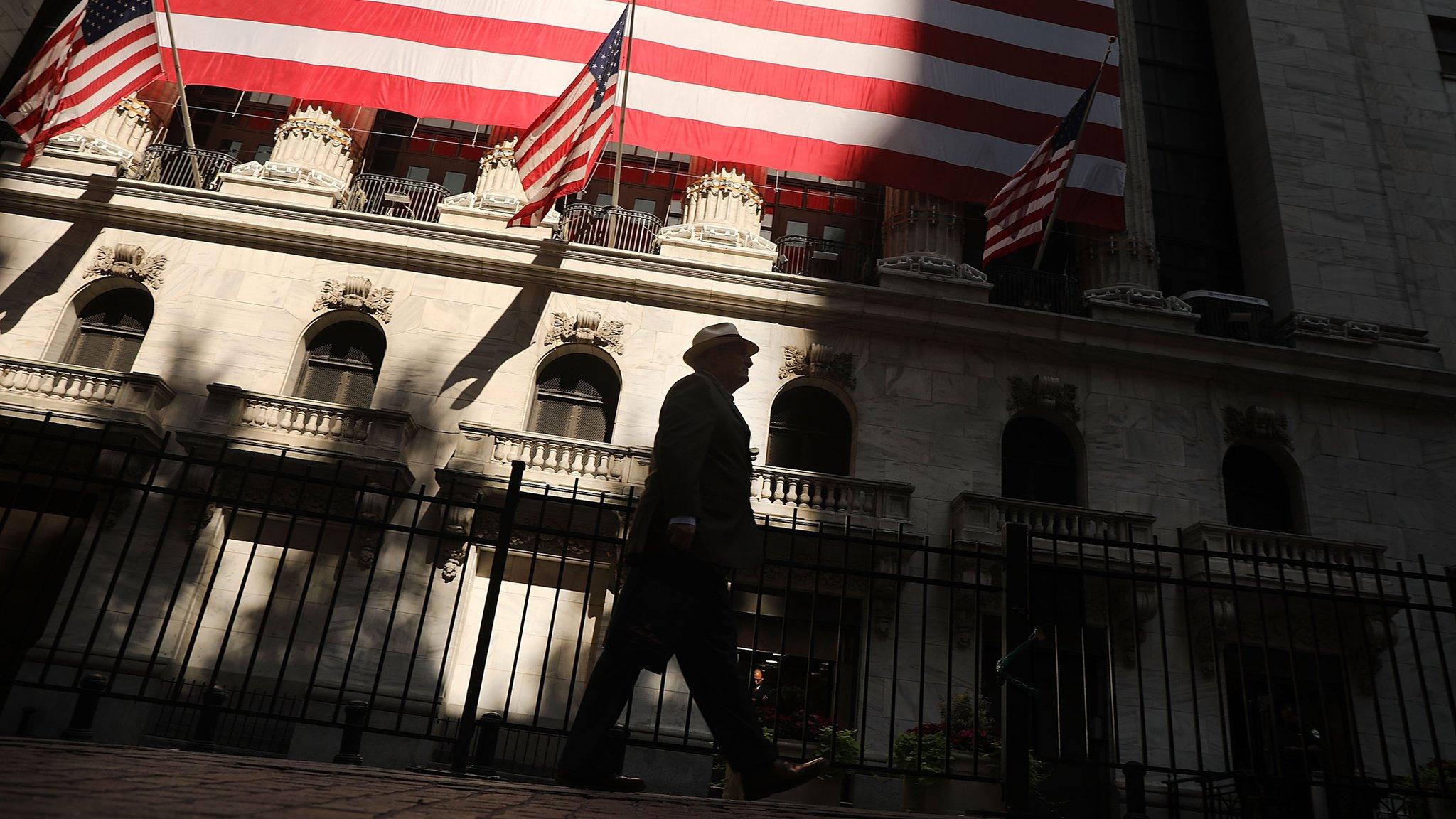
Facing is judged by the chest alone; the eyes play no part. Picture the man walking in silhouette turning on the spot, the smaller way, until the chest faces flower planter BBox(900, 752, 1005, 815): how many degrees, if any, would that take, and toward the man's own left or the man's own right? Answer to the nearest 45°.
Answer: approximately 45° to the man's own left

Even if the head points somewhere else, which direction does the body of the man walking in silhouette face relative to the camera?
to the viewer's right

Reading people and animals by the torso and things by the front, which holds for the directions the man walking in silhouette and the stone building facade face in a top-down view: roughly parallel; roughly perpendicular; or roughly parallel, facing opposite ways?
roughly perpendicular

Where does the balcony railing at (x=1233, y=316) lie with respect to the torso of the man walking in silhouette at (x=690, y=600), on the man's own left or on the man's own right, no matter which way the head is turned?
on the man's own left

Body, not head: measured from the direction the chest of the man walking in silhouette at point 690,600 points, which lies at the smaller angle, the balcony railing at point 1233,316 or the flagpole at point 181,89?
the balcony railing

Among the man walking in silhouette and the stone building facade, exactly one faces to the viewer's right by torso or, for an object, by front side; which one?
the man walking in silhouette

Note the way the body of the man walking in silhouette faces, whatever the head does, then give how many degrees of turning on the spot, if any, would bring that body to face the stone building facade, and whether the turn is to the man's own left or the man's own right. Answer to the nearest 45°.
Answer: approximately 90° to the man's own left

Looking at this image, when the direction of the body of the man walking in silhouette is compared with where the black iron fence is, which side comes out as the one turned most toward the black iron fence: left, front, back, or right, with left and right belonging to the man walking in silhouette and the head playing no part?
left
